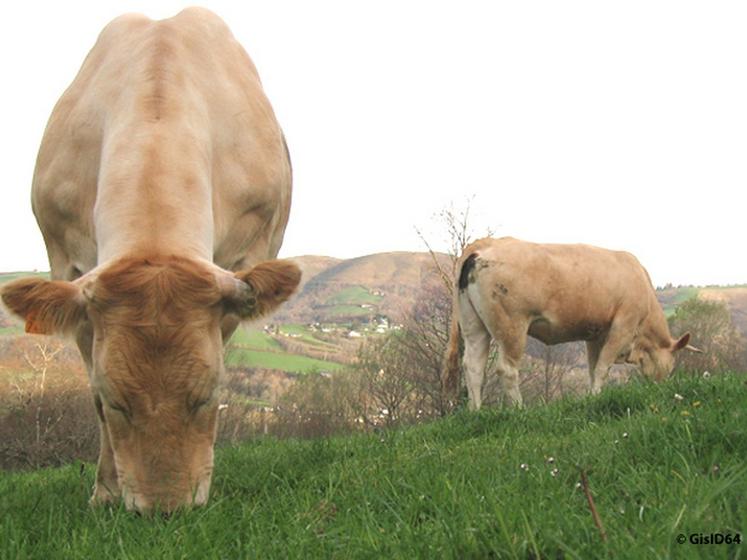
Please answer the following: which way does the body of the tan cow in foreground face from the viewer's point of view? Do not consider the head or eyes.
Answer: toward the camera

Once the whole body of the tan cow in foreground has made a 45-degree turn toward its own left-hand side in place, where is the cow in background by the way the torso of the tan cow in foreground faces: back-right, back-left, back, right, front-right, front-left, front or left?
left
